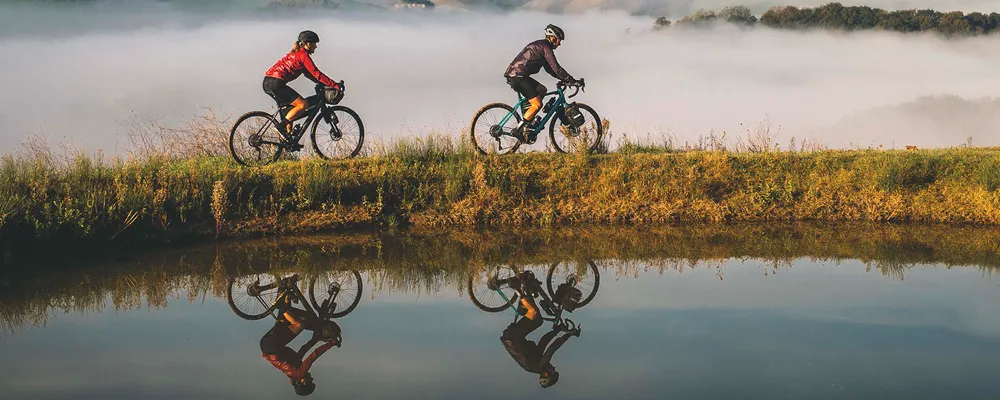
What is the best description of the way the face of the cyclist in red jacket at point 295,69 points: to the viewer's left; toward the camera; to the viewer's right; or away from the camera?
to the viewer's right

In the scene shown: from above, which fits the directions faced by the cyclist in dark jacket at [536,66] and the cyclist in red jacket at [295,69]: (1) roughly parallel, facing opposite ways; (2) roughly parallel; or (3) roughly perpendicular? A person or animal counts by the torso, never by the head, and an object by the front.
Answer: roughly parallel

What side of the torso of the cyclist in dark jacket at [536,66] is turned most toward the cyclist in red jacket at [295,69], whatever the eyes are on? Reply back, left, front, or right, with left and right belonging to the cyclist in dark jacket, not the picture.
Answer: back

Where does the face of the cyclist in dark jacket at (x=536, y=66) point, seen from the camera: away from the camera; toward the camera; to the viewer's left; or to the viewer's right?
to the viewer's right

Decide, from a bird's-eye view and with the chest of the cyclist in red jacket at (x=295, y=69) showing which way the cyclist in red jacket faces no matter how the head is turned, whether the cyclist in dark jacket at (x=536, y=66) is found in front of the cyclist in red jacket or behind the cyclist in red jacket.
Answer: in front

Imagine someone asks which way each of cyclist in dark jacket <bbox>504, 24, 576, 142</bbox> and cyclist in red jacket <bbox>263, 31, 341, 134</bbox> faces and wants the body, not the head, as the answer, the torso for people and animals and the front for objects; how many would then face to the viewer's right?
2

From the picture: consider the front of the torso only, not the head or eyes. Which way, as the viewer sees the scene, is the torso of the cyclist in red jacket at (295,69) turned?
to the viewer's right

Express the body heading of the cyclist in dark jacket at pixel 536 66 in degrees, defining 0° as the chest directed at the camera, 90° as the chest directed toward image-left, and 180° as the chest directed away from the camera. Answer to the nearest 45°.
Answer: approximately 270°
